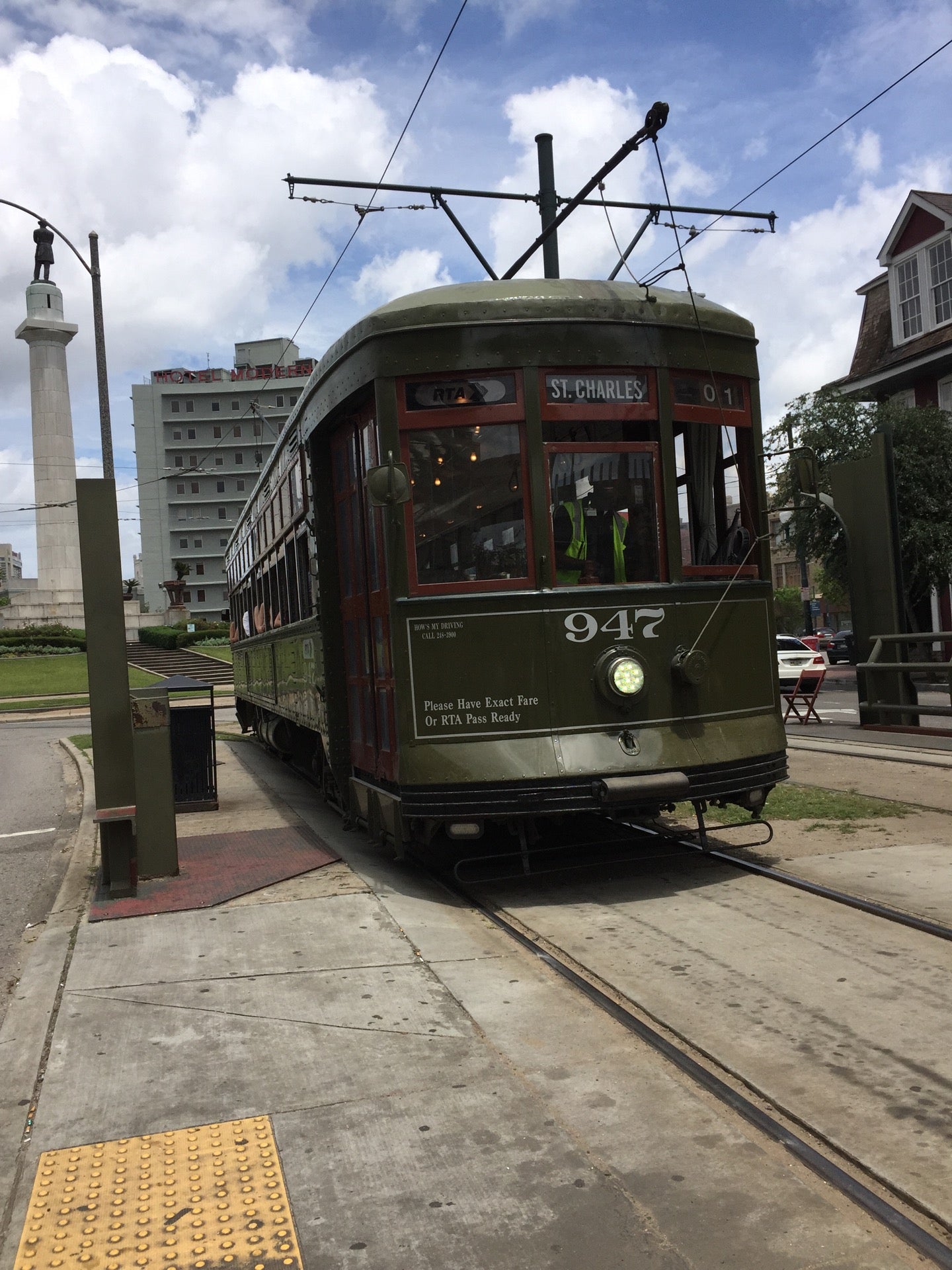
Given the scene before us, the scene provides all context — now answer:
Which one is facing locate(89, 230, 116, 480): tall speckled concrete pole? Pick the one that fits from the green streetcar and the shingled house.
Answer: the shingled house

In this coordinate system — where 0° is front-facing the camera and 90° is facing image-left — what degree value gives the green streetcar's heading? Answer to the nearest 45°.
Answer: approximately 315°

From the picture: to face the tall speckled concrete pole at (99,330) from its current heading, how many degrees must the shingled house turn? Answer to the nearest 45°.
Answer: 0° — it already faces it

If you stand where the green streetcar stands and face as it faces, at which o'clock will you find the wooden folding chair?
The wooden folding chair is roughly at 8 o'clock from the green streetcar.

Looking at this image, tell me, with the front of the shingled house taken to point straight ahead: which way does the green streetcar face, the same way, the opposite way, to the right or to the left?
to the left

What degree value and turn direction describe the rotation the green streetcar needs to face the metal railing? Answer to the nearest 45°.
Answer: approximately 90° to its left

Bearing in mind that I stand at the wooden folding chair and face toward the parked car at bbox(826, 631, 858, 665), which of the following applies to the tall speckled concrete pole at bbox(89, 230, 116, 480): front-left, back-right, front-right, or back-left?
back-left

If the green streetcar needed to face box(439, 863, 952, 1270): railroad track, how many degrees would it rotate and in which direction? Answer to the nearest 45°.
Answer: approximately 45° to its right

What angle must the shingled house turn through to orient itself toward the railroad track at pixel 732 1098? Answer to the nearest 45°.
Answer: approximately 45° to its left
